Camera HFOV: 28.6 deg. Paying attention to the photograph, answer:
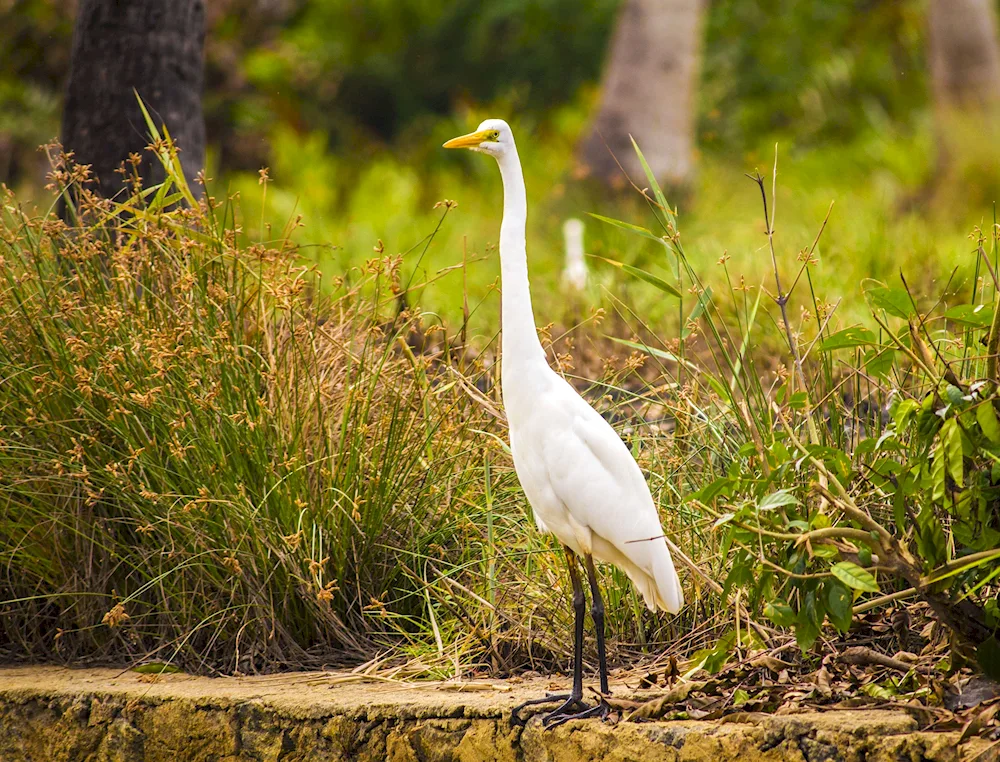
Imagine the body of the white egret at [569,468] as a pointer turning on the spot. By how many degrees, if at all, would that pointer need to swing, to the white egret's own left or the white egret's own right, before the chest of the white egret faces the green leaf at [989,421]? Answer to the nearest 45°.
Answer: approximately 135° to the white egret's own left

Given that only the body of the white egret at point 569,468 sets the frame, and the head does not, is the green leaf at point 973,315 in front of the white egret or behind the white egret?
behind

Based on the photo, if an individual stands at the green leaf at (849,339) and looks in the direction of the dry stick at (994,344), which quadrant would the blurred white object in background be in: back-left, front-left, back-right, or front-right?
back-left

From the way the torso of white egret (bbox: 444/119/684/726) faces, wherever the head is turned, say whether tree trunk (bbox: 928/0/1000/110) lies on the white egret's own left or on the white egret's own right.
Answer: on the white egret's own right

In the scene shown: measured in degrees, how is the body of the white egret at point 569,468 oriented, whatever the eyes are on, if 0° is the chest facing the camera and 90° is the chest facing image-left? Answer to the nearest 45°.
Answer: approximately 90°

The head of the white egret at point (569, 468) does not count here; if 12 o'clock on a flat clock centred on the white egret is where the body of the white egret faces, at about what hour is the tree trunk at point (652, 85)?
The tree trunk is roughly at 3 o'clock from the white egret.

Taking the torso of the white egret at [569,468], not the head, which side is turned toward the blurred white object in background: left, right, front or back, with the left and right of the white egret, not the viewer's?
right

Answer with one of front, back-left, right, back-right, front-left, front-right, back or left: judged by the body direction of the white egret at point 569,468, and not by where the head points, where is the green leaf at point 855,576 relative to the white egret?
back-left
